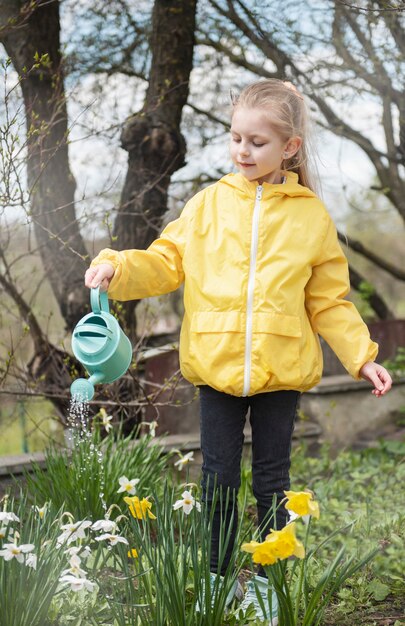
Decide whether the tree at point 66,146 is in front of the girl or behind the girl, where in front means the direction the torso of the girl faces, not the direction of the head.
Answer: behind

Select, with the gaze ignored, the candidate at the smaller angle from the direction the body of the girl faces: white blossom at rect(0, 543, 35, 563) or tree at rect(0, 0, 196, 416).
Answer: the white blossom

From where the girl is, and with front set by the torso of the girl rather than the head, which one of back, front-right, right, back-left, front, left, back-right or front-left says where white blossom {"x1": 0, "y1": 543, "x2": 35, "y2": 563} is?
front-right

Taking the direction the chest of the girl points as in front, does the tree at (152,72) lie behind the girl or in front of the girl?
behind

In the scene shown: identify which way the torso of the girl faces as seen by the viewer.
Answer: toward the camera
